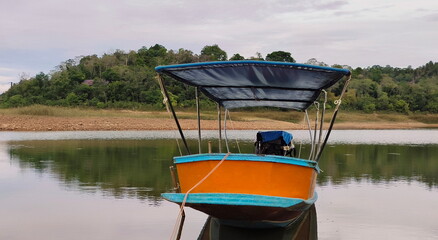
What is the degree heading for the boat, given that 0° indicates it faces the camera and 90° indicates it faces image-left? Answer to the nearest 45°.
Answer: approximately 0°
